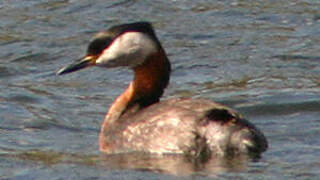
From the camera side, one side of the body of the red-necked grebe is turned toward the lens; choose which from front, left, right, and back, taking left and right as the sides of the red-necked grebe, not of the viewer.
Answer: left
